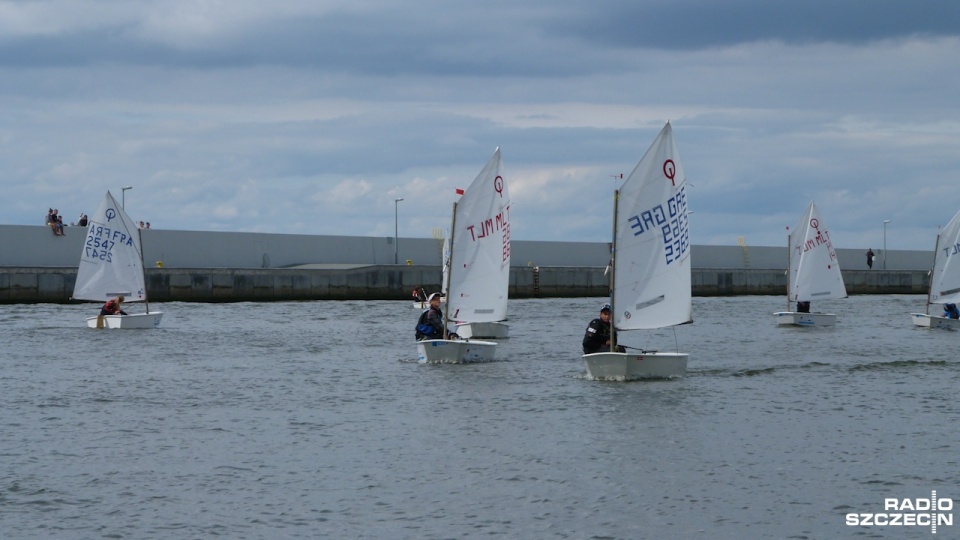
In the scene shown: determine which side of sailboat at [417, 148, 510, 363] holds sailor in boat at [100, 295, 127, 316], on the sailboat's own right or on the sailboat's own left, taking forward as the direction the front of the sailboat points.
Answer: on the sailboat's own right

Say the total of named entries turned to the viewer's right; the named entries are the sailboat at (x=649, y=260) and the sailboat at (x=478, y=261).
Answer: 0

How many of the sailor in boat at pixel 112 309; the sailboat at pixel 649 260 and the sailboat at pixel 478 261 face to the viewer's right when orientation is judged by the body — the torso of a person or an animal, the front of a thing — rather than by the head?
1

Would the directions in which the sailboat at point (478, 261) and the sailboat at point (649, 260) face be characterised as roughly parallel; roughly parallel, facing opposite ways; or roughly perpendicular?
roughly parallel

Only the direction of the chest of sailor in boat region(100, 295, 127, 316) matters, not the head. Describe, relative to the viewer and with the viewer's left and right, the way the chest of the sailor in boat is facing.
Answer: facing to the right of the viewer

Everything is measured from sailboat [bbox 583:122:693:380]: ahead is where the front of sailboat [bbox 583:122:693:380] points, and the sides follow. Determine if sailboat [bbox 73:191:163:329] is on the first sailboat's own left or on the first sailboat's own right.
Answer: on the first sailboat's own right

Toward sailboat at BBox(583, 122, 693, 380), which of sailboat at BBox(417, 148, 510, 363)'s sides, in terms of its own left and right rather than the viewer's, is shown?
left

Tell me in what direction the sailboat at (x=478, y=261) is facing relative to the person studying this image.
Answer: facing the viewer and to the left of the viewer
